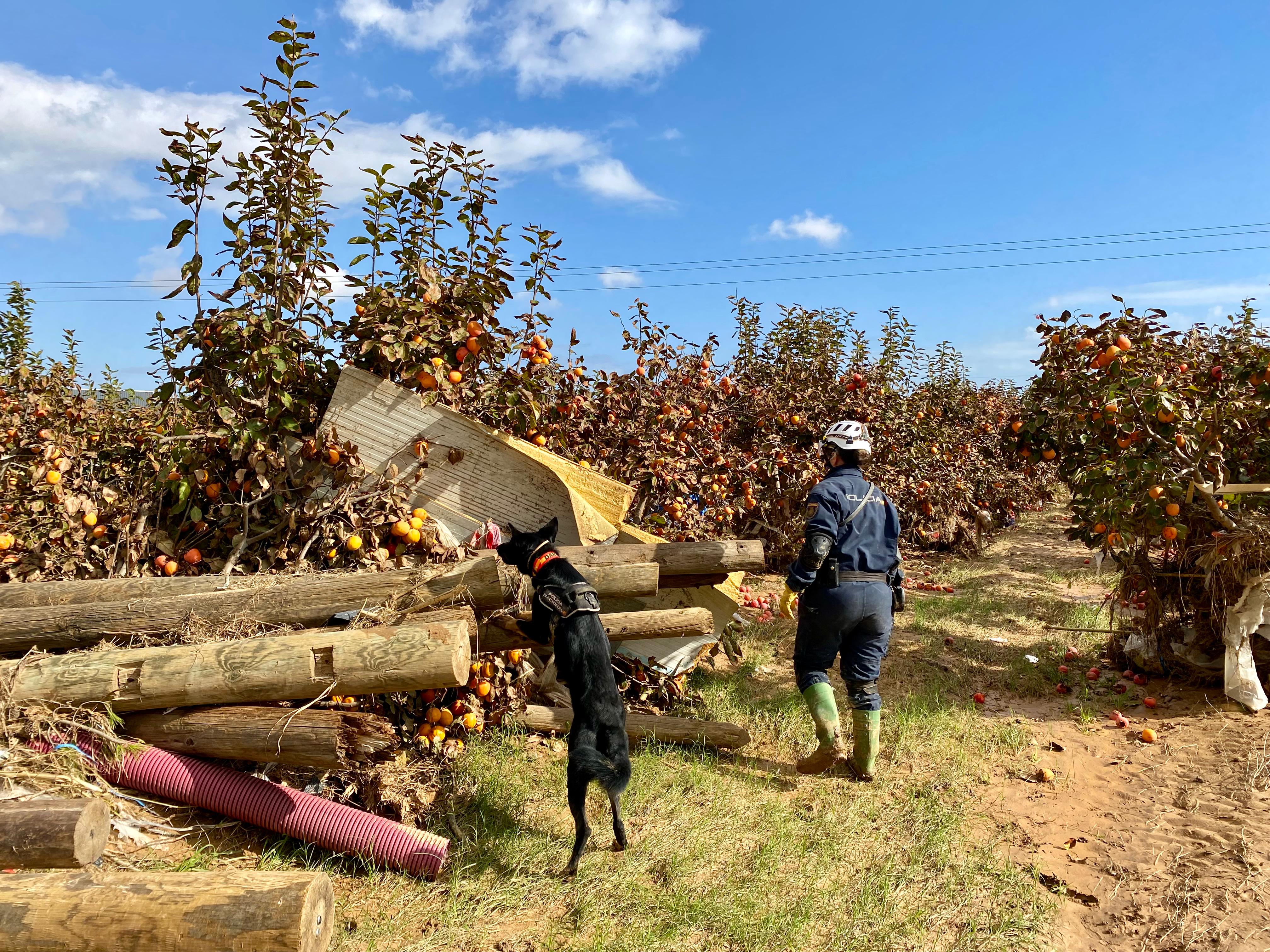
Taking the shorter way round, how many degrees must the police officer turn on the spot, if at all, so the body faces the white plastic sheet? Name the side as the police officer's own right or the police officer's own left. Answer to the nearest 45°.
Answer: approximately 90° to the police officer's own right

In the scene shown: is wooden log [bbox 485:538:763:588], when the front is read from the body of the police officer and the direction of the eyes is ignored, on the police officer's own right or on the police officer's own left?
on the police officer's own left

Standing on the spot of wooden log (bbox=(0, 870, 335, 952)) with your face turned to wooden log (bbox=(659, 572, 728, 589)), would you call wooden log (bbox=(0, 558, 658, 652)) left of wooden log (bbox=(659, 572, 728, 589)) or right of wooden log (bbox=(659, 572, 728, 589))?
left

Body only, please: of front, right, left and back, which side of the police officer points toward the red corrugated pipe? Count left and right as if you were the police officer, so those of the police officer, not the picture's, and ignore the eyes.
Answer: left

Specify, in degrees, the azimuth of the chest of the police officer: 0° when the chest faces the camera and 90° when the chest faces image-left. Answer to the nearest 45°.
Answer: approximately 135°

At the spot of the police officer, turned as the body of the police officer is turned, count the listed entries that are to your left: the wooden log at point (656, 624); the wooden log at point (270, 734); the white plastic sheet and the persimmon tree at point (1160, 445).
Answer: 2

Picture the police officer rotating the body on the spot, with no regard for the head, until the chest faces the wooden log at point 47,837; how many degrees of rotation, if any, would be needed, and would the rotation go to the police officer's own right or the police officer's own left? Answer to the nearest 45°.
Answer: approximately 90° to the police officer's own left

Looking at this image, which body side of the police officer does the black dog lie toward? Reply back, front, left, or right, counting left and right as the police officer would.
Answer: left

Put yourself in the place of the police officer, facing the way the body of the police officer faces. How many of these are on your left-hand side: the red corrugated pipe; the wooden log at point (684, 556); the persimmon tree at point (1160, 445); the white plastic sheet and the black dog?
3

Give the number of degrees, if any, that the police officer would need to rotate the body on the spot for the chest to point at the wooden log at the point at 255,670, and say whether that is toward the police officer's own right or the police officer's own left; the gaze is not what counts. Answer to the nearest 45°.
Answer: approximately 90° to the police officer's own left

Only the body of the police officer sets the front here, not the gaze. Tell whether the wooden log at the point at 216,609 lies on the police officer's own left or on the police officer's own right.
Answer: on the police officer's own left
